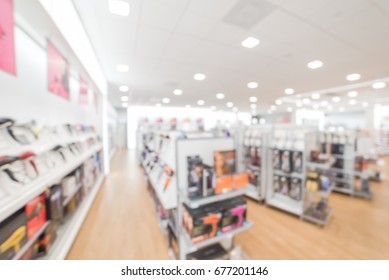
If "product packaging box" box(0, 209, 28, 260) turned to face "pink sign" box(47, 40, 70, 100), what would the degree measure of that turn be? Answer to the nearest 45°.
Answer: approximately 135° to its left

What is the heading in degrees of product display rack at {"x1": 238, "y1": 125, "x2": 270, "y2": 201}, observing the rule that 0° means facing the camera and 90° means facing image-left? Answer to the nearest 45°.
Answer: approximately 45°

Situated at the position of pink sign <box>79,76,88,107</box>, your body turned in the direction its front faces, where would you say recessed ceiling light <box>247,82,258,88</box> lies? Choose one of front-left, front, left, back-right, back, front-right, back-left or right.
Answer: front-left

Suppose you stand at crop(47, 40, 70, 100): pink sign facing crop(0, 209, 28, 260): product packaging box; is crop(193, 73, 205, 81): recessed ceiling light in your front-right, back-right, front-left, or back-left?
back-left

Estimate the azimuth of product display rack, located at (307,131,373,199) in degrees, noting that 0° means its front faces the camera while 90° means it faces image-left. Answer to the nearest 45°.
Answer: approximately 45°

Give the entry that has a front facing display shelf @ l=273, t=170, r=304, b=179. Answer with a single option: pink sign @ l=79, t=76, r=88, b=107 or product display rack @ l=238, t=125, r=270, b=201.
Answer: the pink sign

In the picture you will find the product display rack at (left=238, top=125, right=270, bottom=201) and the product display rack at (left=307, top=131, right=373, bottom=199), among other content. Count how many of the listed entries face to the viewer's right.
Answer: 0

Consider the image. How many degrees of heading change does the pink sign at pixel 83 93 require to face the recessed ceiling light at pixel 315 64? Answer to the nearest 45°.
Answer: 0° — it already faces it

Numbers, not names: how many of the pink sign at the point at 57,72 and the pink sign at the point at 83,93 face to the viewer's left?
0

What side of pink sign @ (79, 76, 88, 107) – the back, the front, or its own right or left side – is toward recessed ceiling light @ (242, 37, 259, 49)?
front

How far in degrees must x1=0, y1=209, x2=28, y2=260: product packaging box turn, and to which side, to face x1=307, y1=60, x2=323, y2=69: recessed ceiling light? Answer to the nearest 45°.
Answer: approximately 45° to its left

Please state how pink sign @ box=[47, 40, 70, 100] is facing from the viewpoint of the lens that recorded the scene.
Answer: facing the viewer and to the right of the viewer

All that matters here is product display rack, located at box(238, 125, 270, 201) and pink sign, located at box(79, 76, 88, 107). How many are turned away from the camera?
0
